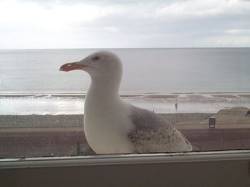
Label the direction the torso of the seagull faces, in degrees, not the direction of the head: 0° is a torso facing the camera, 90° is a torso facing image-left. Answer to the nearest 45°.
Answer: approximately 90°
